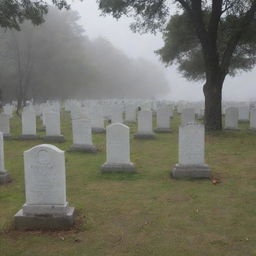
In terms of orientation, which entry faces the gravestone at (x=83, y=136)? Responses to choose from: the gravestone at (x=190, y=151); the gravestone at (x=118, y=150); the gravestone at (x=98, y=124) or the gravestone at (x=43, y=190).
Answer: the gravestone at (x=98, y=124)

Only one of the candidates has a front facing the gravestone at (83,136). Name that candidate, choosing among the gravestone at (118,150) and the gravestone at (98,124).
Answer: the gravestone at (98,124)

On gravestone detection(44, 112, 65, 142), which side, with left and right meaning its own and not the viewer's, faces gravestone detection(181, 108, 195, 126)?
left

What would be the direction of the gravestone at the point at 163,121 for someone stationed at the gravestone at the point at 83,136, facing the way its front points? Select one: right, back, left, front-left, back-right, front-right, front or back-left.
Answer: back-left

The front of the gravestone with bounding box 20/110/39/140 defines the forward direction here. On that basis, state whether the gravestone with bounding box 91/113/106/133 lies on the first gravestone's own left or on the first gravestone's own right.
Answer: on the first gravestone's own left

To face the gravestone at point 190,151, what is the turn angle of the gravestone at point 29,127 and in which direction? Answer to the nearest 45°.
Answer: approximately 45° to its left

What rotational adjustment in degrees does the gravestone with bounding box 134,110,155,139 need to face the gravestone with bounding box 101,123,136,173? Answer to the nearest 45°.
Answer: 0° — it already faces it

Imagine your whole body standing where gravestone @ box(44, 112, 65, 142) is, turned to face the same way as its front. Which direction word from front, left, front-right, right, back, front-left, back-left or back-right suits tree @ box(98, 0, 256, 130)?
left

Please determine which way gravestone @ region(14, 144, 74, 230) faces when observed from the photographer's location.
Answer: facing the viewer

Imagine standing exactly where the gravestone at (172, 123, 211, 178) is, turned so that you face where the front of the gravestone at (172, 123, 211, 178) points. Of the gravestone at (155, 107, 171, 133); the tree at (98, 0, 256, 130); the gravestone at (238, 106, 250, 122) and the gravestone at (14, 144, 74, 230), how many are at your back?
3

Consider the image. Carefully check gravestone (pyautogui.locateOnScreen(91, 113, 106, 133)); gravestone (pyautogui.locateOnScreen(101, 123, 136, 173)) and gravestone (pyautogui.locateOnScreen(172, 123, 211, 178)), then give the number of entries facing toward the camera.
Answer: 3

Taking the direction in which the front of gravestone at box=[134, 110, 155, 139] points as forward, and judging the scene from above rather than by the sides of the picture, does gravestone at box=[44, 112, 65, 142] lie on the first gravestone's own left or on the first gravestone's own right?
on the first gravestone's own right

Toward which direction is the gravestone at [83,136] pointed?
toward the camera

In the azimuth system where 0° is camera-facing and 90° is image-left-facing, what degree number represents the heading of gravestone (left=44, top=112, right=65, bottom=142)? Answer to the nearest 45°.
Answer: approximately 0°

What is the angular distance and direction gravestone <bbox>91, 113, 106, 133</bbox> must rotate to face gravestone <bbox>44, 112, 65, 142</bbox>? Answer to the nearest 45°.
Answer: approximately 45° to its right

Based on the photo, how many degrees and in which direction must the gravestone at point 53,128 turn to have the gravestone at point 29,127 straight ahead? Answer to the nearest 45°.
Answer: approximately 135° to its right

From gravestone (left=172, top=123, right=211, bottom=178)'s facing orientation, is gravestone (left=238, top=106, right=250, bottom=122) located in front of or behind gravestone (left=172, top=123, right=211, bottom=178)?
behind

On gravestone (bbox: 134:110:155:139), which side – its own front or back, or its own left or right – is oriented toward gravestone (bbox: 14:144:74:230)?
front
